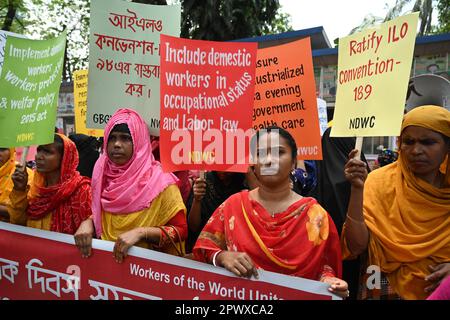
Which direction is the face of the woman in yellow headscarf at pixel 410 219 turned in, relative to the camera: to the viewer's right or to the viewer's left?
to the viewer's left

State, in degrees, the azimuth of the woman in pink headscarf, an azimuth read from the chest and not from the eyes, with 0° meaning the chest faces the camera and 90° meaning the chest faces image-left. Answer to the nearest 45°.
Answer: approximately 45°

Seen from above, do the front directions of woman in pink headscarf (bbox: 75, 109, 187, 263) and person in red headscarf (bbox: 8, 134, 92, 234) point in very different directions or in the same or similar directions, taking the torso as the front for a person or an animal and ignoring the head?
same or similar directions

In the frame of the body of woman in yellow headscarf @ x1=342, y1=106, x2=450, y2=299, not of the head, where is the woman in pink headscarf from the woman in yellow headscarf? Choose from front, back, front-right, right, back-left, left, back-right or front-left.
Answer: right

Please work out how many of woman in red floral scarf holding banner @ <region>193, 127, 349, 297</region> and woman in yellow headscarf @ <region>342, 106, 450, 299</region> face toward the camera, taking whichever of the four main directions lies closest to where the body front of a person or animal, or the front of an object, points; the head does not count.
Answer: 2

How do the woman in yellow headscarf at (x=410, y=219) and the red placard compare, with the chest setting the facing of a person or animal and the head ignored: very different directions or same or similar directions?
same or similar directions

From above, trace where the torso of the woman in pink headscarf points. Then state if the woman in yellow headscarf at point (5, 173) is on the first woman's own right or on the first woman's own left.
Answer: on the first woman's own right

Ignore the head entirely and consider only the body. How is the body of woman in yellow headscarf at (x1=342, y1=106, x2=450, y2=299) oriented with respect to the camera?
toward the camera

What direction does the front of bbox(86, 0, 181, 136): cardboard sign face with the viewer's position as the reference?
facing the viewer

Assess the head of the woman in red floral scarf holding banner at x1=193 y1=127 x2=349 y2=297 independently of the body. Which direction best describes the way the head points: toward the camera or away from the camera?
toward the camera

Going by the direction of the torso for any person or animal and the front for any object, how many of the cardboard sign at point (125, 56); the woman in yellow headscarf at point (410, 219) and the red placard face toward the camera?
3
